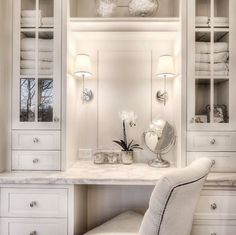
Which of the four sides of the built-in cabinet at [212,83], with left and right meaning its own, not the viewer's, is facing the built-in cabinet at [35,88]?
right

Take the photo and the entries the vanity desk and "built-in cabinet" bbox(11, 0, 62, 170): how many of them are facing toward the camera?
2

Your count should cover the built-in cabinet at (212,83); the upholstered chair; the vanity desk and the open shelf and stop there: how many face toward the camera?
3

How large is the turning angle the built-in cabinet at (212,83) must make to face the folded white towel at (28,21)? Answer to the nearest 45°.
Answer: approximately 90° to its right

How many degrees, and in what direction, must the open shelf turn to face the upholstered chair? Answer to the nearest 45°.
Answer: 0° — it already faces it

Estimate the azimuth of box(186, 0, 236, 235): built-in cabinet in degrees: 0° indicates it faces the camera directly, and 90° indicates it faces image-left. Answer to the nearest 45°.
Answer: approximately 0°

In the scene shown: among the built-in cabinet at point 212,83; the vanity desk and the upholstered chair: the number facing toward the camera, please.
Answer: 2
